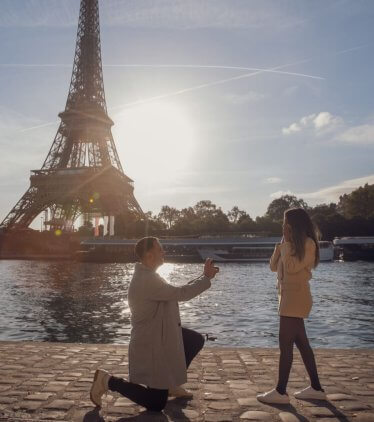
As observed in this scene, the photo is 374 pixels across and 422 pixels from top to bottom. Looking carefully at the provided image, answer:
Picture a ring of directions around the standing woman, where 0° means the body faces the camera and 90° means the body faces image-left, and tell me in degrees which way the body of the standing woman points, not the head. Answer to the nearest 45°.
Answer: approximately 90°

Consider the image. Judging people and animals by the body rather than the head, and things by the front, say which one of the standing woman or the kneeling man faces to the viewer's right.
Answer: the kneeling man

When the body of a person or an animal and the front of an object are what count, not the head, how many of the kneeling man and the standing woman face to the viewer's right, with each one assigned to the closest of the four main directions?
1

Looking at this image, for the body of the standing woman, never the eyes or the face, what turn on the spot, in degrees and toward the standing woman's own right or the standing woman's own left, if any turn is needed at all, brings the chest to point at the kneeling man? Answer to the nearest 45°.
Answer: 0° — they already face them

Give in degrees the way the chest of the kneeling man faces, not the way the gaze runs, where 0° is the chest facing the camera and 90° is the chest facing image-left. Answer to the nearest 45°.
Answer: approximately 270°

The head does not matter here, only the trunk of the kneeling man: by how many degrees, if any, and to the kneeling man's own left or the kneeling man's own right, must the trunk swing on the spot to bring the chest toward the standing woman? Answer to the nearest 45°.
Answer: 0° — they already face them

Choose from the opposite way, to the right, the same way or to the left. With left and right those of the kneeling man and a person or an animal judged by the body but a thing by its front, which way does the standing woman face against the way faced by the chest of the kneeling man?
the opposite way
